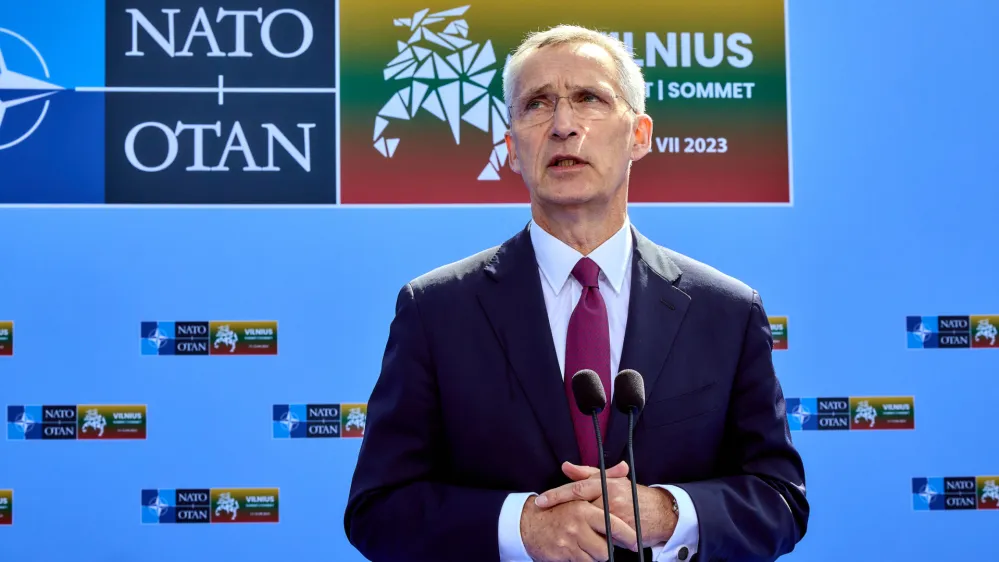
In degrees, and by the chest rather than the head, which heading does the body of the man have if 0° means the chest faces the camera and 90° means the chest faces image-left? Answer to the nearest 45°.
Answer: approximately 0°
